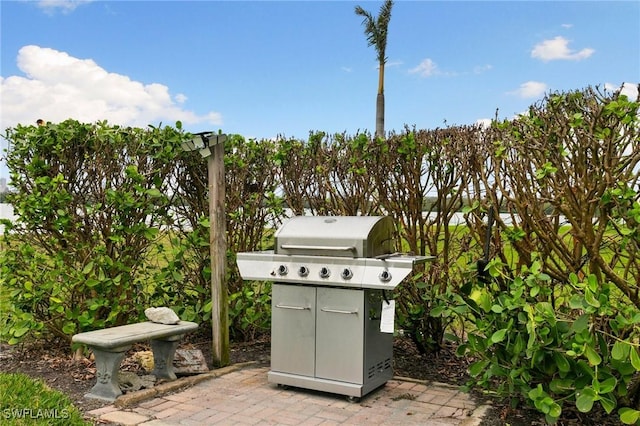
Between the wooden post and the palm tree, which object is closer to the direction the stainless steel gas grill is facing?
the wooden post

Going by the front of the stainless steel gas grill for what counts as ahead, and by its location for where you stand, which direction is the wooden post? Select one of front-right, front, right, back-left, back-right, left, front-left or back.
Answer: right

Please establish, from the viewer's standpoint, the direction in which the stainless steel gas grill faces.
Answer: facing the viewer and to the left of the viewer

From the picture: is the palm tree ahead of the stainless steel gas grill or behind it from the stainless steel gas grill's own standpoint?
behind

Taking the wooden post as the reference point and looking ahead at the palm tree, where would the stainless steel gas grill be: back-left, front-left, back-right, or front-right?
back-right
